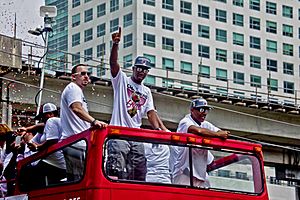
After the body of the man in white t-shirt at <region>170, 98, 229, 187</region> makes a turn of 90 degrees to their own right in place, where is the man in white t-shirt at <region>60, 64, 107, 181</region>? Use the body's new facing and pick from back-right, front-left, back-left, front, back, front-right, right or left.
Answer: front-right

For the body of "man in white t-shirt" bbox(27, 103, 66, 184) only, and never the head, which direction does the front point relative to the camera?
to the viewer's left

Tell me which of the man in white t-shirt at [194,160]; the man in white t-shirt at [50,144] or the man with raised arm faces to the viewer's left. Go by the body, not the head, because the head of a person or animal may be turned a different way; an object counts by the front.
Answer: the man in white t-shirt at [50,144]

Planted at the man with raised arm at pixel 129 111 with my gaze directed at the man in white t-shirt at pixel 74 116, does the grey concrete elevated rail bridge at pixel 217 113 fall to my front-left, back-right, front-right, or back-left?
back-right

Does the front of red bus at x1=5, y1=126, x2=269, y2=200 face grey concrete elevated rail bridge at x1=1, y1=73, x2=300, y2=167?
no

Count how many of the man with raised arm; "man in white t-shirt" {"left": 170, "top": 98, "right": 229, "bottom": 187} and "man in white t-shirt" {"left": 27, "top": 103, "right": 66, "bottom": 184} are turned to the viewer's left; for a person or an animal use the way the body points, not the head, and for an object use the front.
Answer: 1

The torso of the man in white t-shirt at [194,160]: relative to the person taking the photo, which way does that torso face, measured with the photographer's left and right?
facing the viewer and to the right of the viewer

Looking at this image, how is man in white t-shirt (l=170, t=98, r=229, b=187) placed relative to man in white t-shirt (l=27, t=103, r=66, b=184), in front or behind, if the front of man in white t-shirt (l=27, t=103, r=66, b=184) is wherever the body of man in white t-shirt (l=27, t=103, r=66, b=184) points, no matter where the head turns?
behind

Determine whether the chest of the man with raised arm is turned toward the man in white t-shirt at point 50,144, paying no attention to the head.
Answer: no

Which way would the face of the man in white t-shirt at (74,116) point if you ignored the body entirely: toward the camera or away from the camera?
toward the camera

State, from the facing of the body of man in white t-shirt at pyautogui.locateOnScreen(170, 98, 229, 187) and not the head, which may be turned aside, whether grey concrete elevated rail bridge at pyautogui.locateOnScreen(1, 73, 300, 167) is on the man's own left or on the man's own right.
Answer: on the man's own left
